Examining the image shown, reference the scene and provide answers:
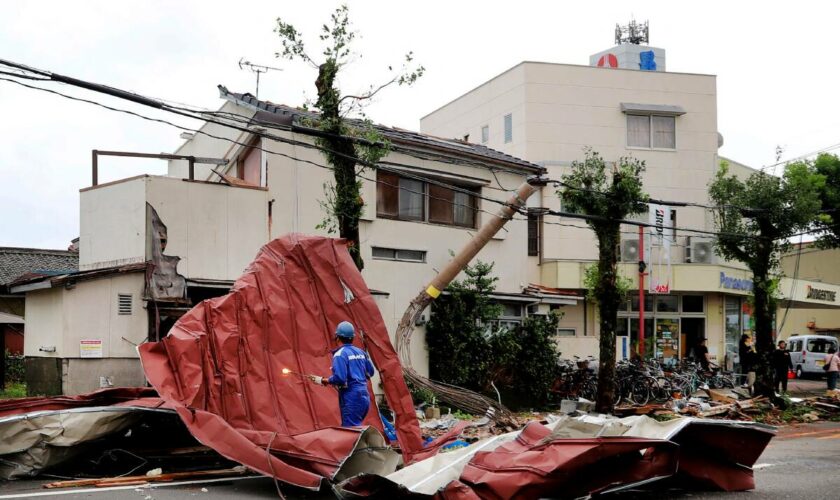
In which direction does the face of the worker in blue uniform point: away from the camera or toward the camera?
away from the camera

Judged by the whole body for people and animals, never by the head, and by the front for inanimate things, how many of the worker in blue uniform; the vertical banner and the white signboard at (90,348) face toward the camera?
2

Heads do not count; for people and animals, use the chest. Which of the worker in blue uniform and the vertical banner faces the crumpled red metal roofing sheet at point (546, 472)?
the vertical banner

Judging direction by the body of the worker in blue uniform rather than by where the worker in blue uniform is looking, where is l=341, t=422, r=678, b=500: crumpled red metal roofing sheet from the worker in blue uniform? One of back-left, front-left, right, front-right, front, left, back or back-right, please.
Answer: back

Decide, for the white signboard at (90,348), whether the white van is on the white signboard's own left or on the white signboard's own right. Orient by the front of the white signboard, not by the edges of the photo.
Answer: on the white signboard's own left

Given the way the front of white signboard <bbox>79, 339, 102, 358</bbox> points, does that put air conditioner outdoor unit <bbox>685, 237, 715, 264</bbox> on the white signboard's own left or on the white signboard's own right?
on the white signboard's own left

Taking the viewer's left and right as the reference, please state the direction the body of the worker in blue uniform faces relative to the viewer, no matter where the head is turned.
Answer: facing away from the viewer and to the left of the viewer

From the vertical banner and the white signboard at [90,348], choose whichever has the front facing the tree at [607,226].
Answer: the vertical banner

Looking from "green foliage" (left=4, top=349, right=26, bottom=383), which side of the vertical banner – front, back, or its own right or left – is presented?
right
